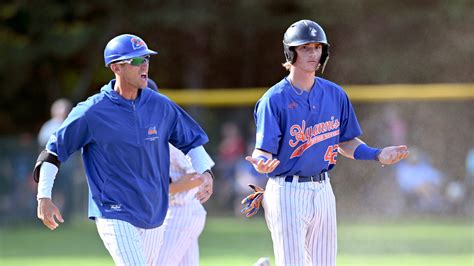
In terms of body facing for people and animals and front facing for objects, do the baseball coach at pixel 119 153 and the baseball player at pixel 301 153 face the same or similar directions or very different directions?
same or similar directions

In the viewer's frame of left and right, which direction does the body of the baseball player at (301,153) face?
facing the viewer and to the right of the viewer

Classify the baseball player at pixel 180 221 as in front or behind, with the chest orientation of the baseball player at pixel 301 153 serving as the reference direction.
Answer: behind
